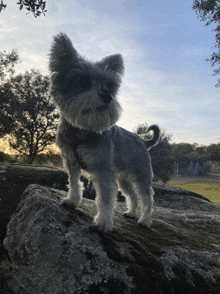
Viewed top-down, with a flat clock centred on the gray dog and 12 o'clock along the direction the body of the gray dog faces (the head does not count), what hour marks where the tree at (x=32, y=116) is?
The tree is roughly at 4 o'clock from the gray dog.

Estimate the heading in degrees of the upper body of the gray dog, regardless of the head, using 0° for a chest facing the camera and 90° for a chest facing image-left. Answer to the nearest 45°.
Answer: approximately 45°

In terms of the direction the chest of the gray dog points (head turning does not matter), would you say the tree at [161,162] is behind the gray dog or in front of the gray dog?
behind
